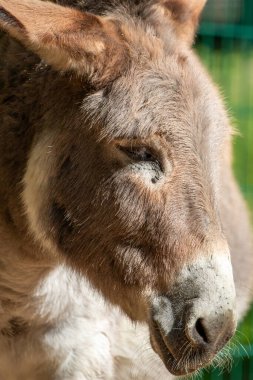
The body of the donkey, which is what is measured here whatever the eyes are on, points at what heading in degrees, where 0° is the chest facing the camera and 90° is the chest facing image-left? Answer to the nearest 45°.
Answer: approximately 315°
